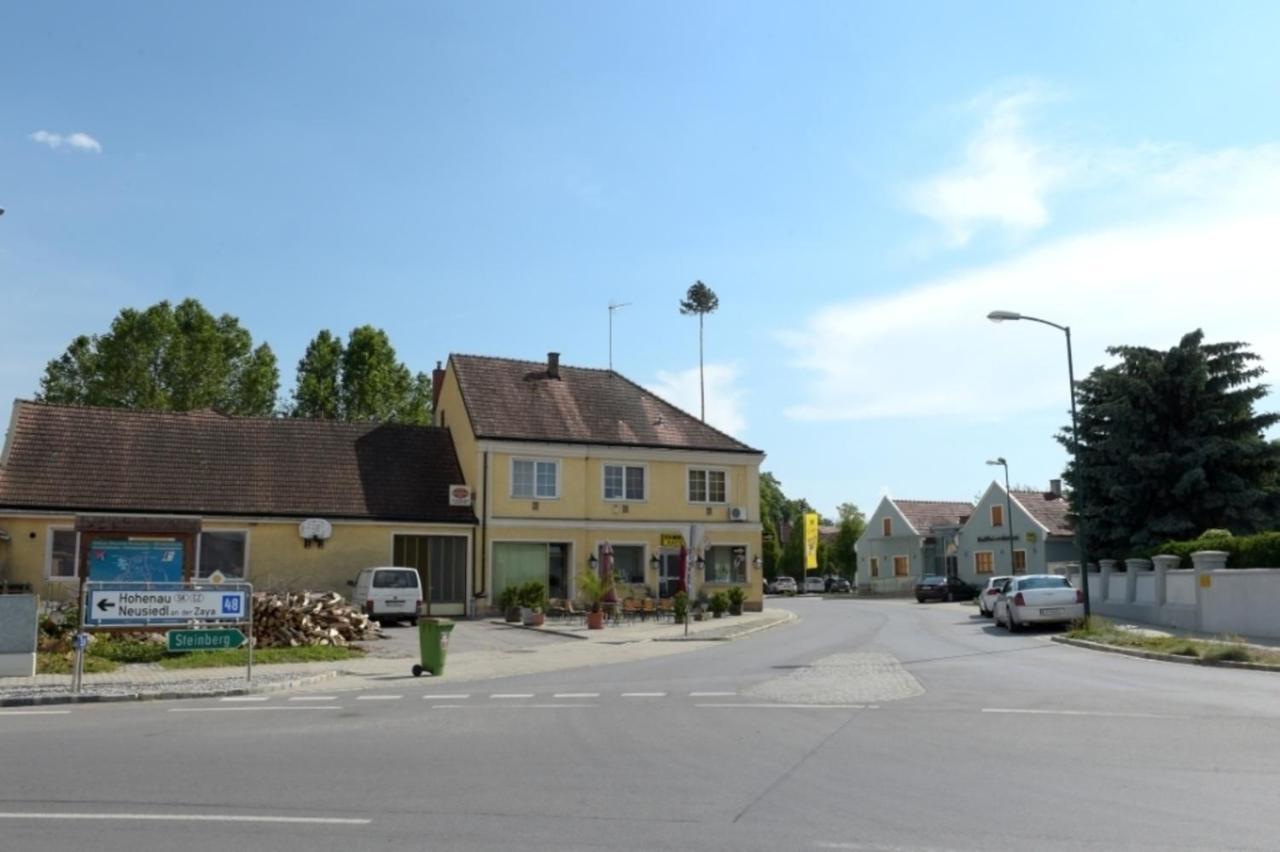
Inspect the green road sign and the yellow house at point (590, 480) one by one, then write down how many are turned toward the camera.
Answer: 2

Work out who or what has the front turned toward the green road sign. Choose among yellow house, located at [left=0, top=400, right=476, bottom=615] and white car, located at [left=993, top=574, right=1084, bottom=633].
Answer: the yellow house

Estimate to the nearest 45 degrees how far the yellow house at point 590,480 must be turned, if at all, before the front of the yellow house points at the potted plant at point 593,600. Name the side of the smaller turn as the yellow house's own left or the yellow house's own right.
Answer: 0° — it already faces it

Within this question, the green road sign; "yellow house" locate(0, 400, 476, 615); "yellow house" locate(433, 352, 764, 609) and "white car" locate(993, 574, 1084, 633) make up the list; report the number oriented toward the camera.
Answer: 3

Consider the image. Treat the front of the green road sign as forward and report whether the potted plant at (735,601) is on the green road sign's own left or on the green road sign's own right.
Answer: on the green road sign's own left

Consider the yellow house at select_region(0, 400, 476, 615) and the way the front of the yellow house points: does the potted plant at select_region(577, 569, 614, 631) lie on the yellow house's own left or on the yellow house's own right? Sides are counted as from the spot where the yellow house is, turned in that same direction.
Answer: on the yellow house's own left

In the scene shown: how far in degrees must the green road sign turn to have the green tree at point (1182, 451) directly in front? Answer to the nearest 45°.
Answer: approximately 90° to its left

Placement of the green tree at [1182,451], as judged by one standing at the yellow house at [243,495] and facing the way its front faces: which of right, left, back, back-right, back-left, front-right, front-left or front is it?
left

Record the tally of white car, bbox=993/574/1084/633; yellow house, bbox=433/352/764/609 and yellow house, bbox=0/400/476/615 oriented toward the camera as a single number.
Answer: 2

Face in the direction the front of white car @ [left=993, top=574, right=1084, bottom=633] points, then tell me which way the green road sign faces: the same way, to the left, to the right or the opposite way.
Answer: the opposite way

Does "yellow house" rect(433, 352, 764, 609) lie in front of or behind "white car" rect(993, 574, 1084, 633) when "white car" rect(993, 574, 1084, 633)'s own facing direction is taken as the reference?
in front

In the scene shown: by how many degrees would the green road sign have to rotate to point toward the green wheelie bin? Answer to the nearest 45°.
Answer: approximately 45° to its left

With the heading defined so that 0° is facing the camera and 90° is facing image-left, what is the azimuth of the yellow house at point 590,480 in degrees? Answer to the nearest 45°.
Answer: approximately 0°

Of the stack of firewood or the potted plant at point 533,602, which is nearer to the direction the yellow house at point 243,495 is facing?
the stack of firewood

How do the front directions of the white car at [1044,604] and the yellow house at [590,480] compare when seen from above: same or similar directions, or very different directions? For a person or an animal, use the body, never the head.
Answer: very different directions
